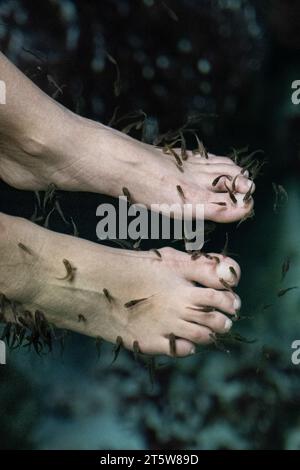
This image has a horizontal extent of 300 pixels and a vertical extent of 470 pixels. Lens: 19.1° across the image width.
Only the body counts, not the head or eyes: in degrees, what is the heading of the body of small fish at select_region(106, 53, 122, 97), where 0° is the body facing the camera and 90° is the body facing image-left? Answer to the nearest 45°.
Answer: approximately 0°

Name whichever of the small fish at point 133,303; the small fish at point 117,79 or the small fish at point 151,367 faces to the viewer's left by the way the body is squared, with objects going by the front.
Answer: the small fish at point 133,303

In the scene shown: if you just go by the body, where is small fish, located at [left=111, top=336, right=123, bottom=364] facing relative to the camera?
away from the camera
